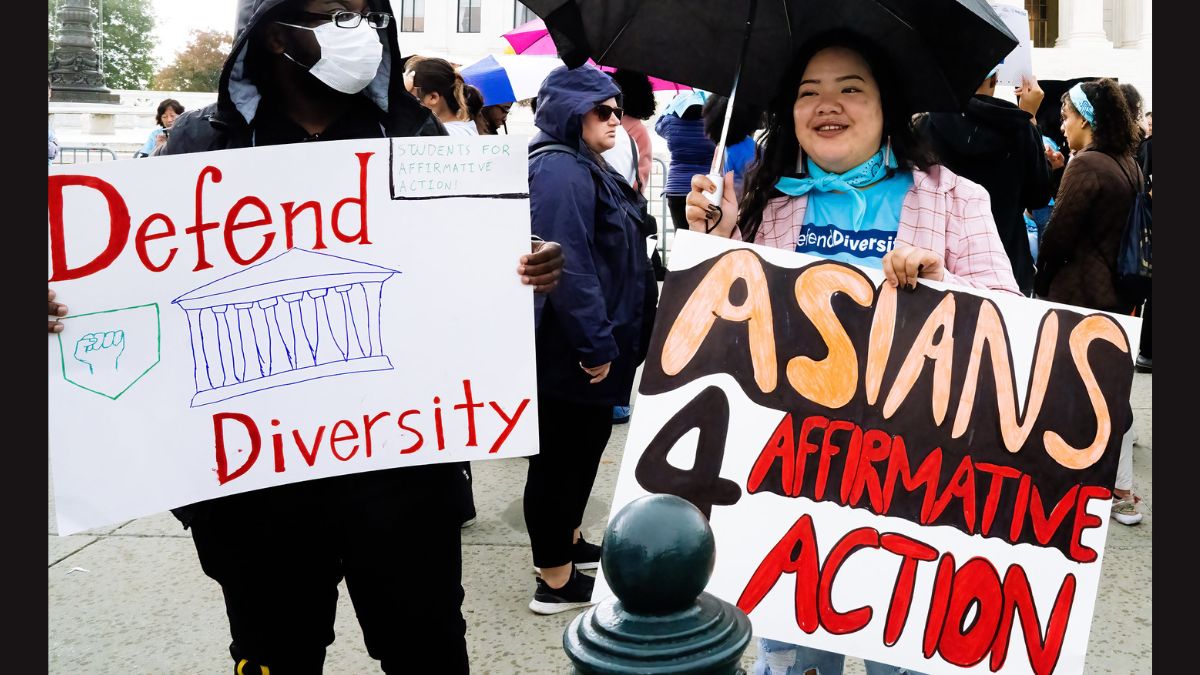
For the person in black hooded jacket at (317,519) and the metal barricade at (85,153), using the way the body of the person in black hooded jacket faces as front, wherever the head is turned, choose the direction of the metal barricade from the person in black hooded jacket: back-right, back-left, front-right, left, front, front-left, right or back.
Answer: back

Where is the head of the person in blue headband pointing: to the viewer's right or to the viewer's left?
to the viewer's left

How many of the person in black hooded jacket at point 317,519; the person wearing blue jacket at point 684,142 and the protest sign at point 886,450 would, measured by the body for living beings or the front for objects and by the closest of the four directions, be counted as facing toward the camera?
2

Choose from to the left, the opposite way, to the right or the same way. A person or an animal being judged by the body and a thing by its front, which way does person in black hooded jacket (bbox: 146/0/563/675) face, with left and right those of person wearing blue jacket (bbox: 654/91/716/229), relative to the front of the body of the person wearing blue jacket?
the opposite way

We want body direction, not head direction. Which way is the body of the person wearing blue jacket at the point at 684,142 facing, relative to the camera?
away from the camera

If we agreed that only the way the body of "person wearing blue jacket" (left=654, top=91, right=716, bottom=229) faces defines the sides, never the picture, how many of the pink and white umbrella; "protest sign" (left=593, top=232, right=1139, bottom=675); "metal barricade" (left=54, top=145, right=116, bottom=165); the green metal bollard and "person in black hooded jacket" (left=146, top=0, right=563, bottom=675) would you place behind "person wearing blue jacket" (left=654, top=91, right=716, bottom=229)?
3

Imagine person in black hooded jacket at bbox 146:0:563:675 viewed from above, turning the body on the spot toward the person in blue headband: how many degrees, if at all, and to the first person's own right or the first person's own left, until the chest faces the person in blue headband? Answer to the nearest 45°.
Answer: approximately 135° to the first person's own left

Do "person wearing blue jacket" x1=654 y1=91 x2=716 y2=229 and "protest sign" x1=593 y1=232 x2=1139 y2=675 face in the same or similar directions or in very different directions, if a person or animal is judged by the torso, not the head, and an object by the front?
very different directions

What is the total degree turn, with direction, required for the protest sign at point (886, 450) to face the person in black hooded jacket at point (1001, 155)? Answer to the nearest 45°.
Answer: approximately 180°

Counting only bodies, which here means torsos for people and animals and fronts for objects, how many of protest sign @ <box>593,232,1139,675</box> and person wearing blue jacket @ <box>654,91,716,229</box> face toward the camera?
1
